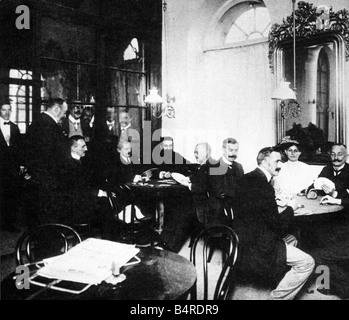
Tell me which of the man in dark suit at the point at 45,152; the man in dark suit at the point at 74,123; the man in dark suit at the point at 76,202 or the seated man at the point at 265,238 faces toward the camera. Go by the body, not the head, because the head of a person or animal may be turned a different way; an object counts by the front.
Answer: the man in dark suit at the point at 74,123

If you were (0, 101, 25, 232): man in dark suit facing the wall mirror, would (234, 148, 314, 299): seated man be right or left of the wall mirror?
right

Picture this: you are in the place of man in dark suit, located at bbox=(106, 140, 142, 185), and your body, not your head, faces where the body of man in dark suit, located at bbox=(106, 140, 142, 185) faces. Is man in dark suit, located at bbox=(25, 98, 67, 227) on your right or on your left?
on your right

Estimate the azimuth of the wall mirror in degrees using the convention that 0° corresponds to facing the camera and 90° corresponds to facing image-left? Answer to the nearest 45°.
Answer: approximately 45°

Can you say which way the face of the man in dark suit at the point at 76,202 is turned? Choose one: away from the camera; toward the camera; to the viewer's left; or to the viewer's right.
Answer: to the viewer's right

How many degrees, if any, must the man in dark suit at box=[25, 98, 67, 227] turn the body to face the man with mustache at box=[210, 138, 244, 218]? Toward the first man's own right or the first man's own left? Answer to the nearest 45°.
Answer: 0° — they already face them

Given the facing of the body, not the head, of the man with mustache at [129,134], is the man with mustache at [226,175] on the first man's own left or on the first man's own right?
on the first man's own left

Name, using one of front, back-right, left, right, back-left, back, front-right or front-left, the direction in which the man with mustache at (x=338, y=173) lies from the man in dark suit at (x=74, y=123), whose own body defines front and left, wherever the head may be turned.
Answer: front-left
